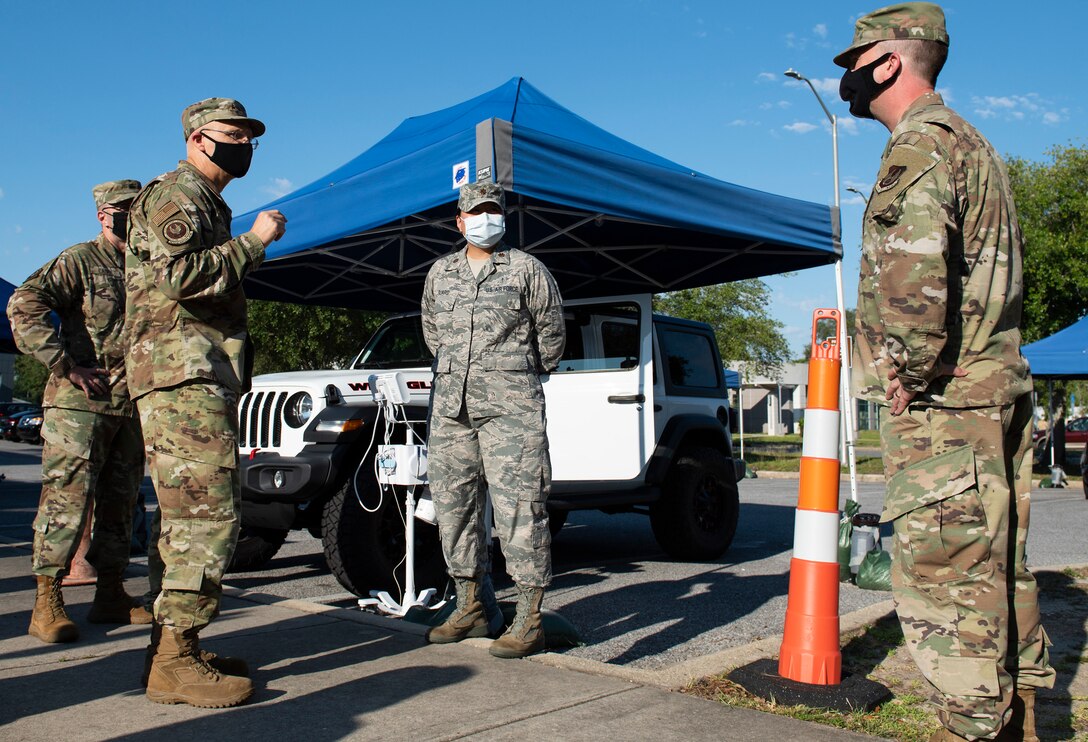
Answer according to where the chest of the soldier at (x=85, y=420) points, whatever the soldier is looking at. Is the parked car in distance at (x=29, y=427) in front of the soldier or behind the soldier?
behind

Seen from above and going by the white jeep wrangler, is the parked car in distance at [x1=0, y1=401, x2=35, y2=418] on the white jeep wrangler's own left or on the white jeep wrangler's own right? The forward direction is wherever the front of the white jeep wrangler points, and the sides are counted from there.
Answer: on the white jeep wrangler's own right

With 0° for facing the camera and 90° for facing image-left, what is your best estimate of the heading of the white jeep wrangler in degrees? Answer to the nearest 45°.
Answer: approximately 45°

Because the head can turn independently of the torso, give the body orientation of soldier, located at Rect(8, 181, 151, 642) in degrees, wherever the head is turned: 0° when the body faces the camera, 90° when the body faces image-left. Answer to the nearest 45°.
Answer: approximately 315°

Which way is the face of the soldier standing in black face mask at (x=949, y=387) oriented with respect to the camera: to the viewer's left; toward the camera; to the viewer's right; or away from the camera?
to the viewer's left

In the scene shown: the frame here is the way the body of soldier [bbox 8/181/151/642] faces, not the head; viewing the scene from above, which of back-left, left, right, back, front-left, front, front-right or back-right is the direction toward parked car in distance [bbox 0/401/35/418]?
back-left

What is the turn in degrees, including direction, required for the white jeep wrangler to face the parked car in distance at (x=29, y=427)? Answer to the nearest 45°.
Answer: approximately 90° to its right

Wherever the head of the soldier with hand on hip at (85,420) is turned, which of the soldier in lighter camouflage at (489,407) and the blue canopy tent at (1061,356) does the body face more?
the soldier in lighter camouflage
